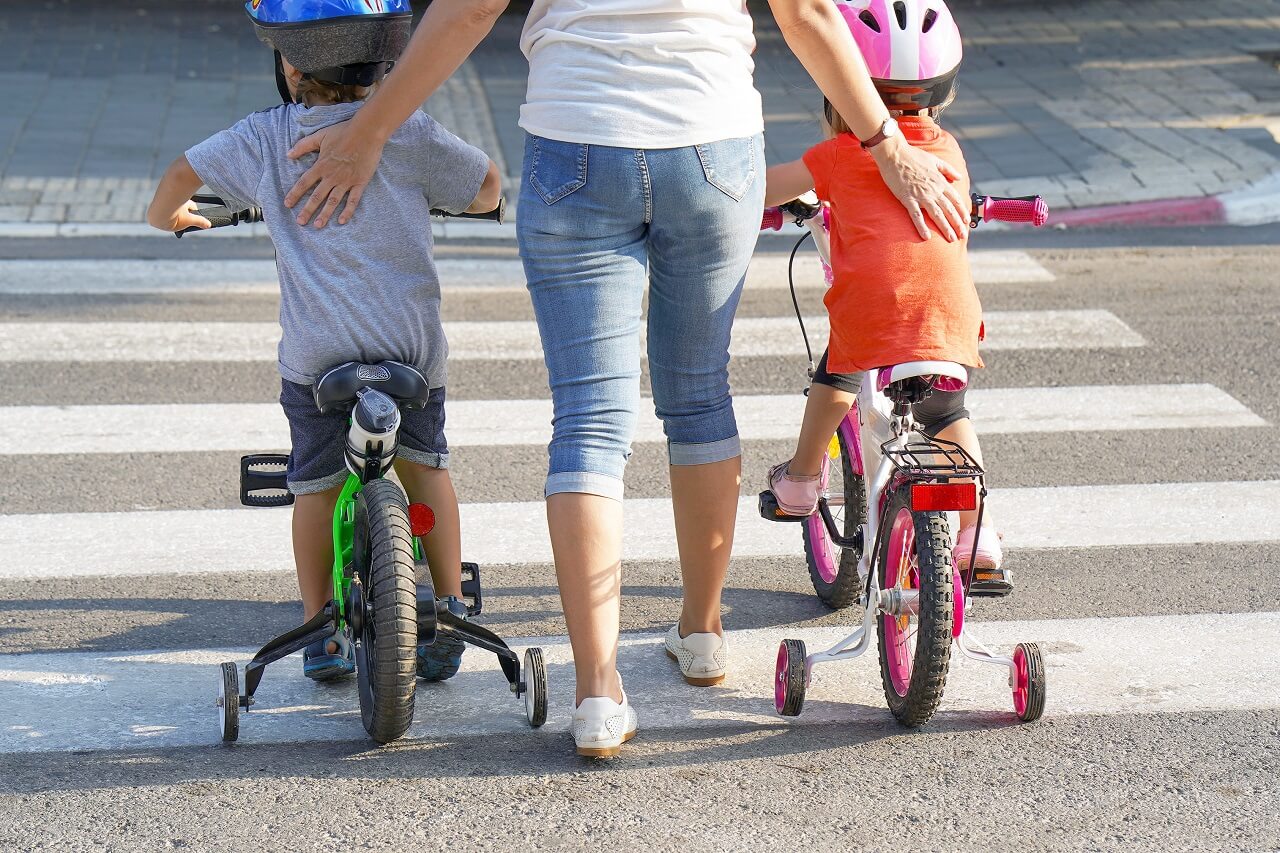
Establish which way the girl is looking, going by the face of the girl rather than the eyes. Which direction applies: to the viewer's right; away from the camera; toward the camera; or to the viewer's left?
away from the camera

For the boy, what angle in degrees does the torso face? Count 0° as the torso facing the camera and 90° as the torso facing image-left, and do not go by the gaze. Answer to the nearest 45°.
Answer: approximately 180°

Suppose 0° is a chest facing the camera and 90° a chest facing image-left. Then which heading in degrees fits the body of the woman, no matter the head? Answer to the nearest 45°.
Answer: approximately 180°

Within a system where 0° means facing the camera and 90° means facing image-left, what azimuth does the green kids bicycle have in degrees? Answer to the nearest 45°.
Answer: approximately 180°

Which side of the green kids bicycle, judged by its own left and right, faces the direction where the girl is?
right

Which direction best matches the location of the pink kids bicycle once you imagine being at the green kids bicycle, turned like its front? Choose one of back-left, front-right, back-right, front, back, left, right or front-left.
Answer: right

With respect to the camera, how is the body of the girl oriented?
away from the camera

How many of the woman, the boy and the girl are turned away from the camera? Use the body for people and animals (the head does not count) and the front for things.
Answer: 3

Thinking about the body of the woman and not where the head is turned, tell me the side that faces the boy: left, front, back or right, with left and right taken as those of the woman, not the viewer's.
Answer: left

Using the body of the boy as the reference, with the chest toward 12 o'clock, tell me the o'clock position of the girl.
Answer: The girl is roughly at 3 o'clock from the boy.
